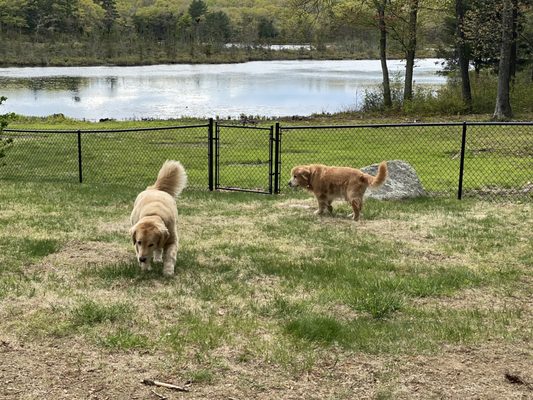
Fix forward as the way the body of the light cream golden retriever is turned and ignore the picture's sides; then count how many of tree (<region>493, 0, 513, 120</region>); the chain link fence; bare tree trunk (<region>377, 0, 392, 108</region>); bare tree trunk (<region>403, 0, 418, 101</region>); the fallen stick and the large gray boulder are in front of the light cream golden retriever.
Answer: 1

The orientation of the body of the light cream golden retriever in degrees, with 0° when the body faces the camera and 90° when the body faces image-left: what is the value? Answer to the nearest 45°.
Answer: approximately 0°

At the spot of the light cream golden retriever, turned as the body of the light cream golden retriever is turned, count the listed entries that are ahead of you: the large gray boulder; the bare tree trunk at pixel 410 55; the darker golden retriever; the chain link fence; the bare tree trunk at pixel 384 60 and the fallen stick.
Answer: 1

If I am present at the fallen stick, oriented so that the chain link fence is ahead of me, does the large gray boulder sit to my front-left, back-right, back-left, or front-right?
front-right

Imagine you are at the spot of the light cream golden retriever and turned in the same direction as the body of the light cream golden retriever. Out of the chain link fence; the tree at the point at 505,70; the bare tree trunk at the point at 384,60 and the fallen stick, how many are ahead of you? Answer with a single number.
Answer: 1

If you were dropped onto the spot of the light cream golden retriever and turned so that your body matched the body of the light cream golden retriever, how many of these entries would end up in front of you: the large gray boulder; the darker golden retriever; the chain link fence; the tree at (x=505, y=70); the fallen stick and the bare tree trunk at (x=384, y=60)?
1

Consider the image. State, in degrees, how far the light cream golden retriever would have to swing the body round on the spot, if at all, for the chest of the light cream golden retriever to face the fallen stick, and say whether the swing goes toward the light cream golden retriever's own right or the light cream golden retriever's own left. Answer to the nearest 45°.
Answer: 0° — it already faces it

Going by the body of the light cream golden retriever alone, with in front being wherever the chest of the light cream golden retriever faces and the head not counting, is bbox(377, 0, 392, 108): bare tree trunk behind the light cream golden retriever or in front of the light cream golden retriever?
behind

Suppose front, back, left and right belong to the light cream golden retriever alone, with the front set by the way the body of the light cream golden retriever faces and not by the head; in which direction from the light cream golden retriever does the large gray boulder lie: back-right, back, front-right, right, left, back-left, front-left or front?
back-left

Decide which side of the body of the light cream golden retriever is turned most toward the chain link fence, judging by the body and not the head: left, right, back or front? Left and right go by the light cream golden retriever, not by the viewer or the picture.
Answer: back

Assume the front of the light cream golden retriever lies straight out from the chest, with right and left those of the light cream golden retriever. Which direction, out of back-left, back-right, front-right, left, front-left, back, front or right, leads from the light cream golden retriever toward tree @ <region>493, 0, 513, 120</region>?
back-left

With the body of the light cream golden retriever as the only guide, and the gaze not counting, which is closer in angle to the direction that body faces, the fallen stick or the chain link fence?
the fallen stick

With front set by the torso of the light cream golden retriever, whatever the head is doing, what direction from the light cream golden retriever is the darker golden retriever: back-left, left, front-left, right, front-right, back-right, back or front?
back-left
